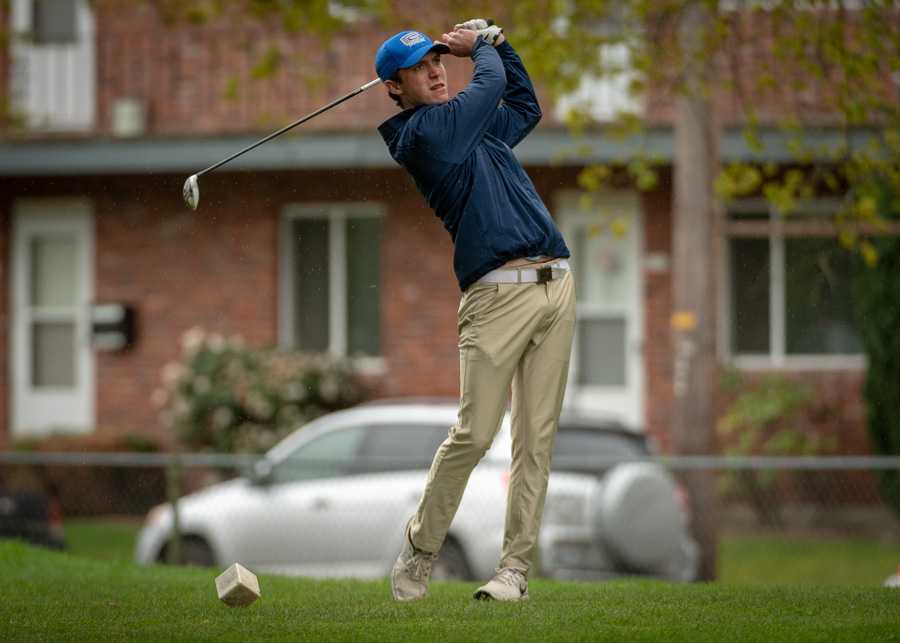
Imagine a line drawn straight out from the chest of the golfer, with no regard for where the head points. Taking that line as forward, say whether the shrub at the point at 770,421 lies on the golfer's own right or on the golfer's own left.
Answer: on the golfer's own left

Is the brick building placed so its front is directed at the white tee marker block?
yes

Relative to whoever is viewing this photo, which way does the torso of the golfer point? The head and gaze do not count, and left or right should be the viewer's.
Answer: facing the viewer and to the right of the viewer

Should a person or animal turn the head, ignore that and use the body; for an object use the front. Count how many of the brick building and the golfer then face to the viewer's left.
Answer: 0

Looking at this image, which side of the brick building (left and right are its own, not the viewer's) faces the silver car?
front

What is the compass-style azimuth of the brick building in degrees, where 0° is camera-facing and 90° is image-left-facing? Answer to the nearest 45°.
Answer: approximately 0°

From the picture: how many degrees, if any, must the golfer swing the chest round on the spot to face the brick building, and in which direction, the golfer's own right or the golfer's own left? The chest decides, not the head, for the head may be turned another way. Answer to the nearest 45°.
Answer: approximately 135° to the golfer's own left

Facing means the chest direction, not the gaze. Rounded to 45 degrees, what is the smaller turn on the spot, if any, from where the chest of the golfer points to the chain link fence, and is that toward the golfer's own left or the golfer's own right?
approximately 135° to the golfer's own left
